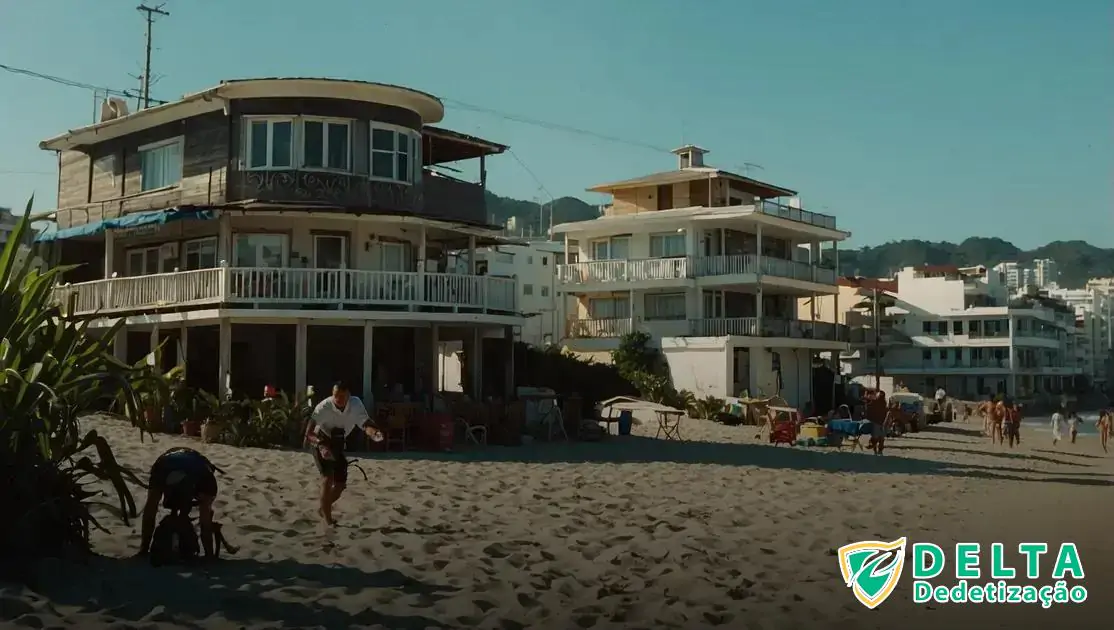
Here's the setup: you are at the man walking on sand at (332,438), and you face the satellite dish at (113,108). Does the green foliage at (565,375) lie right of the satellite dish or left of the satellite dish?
right

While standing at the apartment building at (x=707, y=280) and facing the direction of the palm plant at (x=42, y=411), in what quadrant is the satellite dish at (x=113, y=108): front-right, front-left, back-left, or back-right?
front-right

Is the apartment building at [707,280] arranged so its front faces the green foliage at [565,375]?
no

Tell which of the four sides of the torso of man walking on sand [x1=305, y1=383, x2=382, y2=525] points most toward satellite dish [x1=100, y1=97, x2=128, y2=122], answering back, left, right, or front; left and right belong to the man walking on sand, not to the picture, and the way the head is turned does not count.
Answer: back

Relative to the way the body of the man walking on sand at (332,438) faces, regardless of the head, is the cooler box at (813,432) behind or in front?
behind

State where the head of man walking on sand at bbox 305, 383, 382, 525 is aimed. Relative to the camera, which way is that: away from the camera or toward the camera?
toward the camera

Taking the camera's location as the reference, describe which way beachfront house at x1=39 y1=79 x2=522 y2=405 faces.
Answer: facing the viewer and to the right of the viewer

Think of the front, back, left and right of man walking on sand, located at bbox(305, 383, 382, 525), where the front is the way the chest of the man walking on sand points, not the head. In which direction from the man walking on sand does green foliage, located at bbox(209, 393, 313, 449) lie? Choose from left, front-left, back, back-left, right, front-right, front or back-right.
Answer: back

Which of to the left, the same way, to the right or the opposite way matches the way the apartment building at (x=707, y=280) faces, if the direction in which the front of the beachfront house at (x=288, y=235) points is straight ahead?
the same way

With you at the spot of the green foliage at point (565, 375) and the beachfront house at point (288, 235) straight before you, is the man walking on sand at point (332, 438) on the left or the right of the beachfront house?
left

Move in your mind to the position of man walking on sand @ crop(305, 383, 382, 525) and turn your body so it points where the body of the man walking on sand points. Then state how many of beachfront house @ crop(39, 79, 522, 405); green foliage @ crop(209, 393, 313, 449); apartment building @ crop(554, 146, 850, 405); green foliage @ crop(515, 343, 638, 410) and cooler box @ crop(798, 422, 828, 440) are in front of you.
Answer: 0

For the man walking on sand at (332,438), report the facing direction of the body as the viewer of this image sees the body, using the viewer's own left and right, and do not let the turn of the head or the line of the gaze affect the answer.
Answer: facing the viewer

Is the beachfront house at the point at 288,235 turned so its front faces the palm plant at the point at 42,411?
yes

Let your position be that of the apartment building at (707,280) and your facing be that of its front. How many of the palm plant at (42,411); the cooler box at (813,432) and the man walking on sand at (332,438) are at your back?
0

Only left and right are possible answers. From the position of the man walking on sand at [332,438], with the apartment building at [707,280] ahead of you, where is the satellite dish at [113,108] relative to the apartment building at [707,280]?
left

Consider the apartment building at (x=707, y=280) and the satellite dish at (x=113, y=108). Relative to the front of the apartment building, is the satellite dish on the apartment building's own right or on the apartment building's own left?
on the apartment building's own right

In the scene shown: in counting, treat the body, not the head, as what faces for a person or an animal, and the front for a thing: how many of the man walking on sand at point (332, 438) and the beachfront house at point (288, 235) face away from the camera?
0
